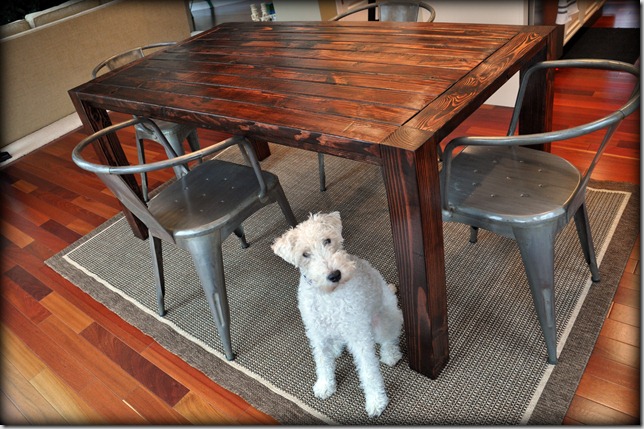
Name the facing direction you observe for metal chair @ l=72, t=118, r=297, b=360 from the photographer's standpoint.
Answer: facing away from the viewer and to the right of the viewer

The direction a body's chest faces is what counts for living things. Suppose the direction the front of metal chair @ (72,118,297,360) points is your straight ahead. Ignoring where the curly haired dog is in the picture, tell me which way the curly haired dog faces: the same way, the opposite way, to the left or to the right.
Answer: the opposite way

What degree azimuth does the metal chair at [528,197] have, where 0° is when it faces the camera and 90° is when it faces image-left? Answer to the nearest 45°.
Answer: approximately 135°

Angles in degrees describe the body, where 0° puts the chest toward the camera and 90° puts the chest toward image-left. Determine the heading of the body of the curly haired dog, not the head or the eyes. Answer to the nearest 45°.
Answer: approximately 45°

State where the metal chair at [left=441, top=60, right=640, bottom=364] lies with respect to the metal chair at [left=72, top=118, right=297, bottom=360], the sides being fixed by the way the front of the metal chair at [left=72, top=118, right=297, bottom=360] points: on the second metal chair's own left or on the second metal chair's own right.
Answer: on the second metal chair's own right

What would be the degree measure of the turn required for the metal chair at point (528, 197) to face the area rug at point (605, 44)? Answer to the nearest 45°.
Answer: approximately 45° to its right

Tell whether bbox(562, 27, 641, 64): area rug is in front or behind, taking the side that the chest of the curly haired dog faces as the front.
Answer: behind
